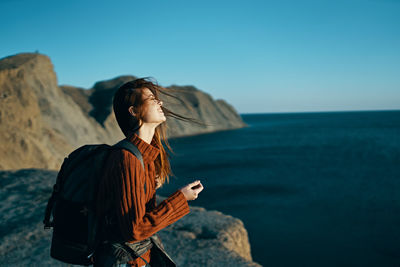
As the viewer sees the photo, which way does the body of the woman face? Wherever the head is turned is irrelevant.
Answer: to the viewer's right

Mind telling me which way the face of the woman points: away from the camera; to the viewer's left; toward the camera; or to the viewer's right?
to the viewer's right

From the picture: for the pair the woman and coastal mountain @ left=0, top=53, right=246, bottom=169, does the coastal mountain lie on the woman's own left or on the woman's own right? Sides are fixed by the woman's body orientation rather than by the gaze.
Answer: on the woman's own left
